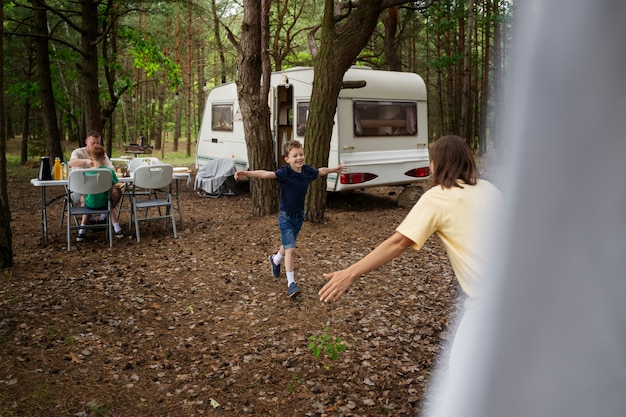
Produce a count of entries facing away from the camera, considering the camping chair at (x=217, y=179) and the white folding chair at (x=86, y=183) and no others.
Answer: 1

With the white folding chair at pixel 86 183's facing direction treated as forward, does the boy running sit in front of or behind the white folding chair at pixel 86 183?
behind

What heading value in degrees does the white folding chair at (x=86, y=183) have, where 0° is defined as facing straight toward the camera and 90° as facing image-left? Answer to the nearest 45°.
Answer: approximately 180°

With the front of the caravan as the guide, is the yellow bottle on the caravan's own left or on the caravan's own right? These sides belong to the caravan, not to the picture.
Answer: on the caravan's own left

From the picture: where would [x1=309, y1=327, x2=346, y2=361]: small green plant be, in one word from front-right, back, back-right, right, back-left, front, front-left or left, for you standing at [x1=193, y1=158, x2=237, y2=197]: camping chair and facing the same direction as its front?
front-left

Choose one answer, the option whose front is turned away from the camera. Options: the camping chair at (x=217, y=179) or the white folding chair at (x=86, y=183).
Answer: the white folding chair

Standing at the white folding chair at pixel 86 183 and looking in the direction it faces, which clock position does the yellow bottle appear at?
The yellow bottle is roughly at 11 o'clock from the white folding chair.

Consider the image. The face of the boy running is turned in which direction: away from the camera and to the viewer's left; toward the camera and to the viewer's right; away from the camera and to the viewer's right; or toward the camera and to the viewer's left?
toward the camera and to the viewer's right

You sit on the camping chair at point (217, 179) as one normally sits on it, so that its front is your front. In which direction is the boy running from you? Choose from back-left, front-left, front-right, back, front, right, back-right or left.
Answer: front-left

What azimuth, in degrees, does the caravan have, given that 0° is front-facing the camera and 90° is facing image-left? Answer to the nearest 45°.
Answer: approximately 135°

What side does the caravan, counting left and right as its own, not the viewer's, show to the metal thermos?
left

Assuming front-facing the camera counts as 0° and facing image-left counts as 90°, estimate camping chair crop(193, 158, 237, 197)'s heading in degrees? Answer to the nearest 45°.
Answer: approximately 45°
